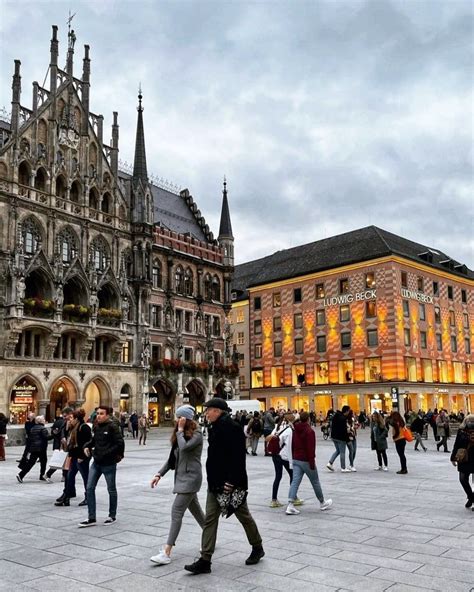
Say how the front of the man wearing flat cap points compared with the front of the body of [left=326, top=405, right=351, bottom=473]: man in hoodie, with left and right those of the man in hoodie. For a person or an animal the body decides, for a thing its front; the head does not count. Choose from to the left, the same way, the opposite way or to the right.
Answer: the opposite way

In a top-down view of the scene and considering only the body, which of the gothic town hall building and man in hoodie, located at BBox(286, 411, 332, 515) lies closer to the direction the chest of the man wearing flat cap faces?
the gothic town hall building

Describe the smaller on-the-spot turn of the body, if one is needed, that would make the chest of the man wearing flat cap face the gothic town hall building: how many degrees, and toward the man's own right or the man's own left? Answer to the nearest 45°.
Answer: approximately 90° to the man's own right

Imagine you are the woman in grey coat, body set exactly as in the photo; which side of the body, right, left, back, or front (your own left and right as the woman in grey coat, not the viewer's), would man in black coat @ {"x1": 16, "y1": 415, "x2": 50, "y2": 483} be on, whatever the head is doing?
right

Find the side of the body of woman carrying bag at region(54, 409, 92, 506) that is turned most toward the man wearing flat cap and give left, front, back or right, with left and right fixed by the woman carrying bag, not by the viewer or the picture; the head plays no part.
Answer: left

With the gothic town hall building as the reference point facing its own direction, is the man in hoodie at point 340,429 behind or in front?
in front

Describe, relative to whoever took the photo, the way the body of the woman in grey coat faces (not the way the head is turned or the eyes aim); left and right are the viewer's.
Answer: facing to the left of the viewer

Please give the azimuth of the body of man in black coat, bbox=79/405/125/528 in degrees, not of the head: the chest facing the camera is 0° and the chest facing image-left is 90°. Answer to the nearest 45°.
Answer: approximately 45°

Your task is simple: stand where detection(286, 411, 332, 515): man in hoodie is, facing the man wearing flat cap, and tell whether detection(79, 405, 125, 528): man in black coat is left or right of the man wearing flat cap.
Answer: right
